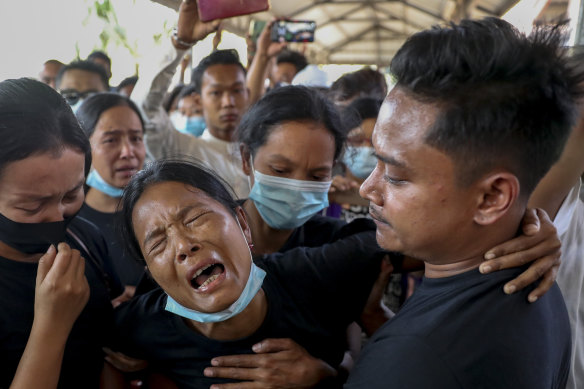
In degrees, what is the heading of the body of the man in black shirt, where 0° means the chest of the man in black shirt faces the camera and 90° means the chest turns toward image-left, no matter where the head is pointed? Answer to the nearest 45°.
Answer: approximately 90°

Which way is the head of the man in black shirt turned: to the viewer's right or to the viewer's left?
to the viewer's left
